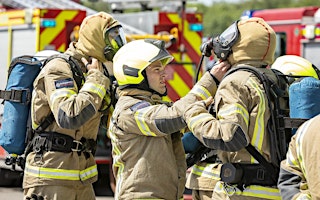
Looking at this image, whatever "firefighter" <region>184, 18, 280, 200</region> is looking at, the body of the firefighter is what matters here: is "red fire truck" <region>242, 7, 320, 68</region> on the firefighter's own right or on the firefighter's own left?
on the firefighter's own right

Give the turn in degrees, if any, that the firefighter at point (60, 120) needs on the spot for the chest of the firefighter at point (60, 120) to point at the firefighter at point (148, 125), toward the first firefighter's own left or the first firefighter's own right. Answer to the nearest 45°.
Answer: approximately 45° to the first firefighter's own right

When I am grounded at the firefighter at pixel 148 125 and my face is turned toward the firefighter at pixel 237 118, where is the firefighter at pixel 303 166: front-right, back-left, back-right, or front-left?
front-right

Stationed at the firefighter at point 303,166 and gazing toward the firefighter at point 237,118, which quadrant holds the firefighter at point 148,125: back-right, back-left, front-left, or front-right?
front-left

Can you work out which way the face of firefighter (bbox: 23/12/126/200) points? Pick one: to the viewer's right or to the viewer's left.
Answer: to the viewer's right

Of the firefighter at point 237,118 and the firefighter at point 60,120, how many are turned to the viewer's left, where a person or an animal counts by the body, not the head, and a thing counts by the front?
1

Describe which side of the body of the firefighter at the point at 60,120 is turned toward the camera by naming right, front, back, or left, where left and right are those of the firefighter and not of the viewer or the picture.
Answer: right

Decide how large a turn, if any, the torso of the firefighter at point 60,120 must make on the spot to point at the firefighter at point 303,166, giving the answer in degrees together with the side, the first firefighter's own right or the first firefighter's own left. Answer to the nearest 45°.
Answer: approximately 45° to the first firefighter's own right

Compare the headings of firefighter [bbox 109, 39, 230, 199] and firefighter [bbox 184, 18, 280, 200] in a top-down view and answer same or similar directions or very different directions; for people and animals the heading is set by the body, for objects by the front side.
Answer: very different directions

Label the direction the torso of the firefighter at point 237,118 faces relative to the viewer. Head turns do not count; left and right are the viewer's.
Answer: facing to the left of the viewer
